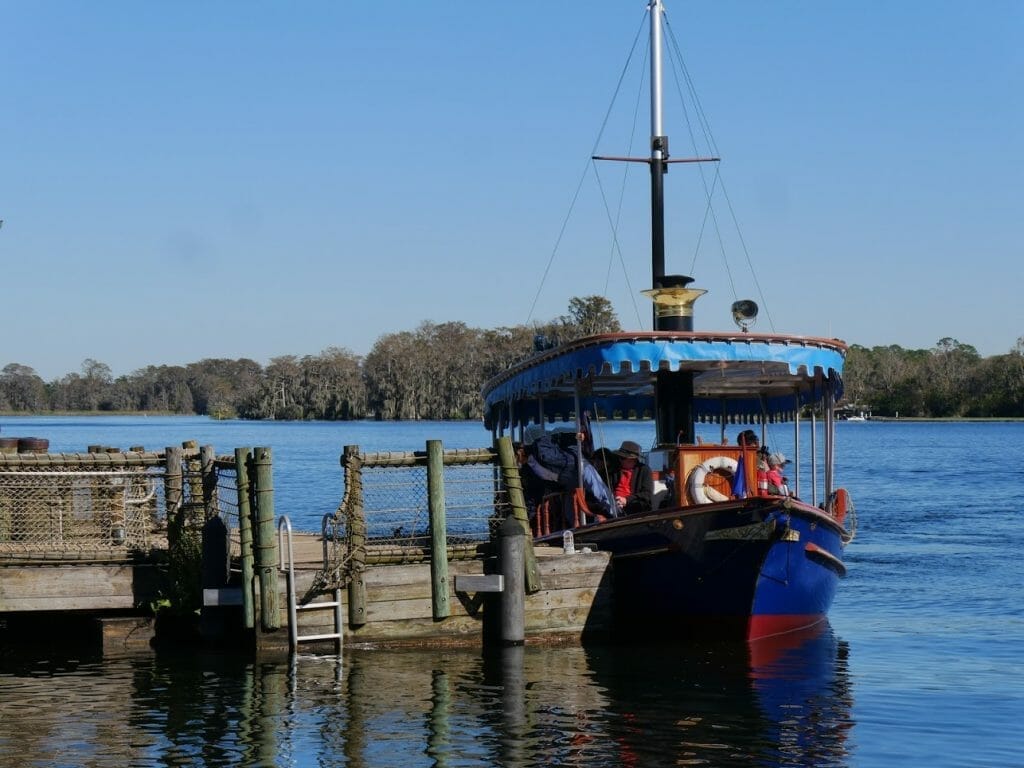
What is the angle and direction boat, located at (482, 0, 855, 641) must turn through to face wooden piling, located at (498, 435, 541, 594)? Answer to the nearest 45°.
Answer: approximately 90° to its right

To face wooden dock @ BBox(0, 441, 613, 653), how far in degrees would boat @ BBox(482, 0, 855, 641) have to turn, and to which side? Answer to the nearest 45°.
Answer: approximately 135° to its right

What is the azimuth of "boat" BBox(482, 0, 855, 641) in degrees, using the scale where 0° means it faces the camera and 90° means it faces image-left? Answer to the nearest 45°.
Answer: approximately 315°

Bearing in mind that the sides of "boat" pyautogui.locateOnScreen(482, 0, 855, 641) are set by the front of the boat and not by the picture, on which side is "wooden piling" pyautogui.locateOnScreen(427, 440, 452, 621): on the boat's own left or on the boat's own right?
on the boat's own right

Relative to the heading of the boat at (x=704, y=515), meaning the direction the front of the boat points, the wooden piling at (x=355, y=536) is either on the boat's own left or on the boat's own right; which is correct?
on the boat's own right

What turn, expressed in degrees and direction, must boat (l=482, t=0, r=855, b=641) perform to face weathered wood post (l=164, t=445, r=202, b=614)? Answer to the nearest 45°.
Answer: approximately 135° to its right
